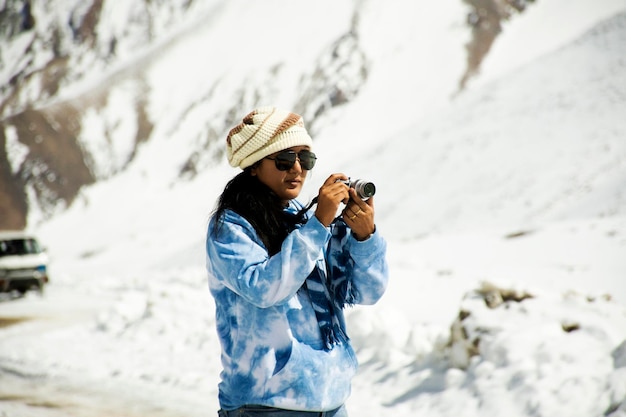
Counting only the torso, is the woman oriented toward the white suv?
no

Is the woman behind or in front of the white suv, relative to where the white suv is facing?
in front

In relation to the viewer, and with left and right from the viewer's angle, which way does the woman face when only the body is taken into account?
facing the viewer and to the right of the viewer

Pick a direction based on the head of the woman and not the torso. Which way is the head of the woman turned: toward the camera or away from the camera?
toward the camera

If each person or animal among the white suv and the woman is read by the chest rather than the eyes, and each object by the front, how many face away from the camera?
0

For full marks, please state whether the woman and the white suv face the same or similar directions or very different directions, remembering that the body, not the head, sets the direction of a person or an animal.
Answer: same or similar directions

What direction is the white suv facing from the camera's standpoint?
toward the camera
